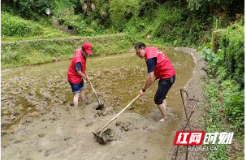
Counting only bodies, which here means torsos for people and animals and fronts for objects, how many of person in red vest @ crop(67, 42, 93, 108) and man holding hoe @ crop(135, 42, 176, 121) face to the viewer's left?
1

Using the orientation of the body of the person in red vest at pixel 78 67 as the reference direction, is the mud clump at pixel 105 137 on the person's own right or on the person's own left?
on the person's own right

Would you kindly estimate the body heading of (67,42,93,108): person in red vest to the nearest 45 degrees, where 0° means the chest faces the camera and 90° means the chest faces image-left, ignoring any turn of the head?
approximately 270°

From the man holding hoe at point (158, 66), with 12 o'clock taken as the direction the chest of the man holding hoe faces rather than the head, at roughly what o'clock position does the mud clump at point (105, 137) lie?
The mud clump is roughly at 11 o'clock from the man holding hoe.

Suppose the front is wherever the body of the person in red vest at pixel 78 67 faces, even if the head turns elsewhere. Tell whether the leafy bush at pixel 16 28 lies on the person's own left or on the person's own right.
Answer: on the person's own left

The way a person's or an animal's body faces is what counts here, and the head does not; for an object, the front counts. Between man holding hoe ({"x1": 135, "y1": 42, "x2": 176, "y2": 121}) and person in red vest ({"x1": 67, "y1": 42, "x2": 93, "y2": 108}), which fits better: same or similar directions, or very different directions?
very different directions

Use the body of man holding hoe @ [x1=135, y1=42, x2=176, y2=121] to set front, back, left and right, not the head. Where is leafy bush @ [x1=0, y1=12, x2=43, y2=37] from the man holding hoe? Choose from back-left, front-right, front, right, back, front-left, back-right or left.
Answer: front-right

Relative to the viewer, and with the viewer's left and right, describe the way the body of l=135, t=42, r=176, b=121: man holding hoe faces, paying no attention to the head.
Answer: facing to the left of the viewer
